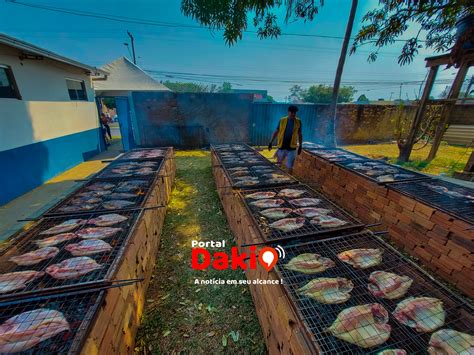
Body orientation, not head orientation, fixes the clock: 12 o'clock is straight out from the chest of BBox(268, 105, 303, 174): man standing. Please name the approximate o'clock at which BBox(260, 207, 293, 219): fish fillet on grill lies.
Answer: The fish fillet on grill is roughly at 12 o'clock from the man standing.

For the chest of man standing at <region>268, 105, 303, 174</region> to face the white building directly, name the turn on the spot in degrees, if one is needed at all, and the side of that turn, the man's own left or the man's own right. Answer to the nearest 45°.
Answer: approximately 90° to the man's own right

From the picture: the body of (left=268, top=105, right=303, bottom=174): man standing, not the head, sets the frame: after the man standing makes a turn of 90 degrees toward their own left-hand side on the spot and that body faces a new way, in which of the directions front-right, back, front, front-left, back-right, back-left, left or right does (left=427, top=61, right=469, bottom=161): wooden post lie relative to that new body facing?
front-left

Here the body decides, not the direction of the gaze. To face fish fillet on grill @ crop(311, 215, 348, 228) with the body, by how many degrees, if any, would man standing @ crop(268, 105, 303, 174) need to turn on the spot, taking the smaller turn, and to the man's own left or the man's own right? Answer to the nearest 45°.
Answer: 0° — they already face it

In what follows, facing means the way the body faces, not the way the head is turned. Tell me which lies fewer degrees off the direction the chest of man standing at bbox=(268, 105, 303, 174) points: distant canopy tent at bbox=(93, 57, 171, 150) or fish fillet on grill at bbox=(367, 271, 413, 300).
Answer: the fish fillet on grill

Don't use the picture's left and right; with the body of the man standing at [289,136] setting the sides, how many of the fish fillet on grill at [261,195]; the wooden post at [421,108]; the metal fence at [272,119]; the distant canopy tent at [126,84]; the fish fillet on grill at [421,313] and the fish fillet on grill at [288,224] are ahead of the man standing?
3

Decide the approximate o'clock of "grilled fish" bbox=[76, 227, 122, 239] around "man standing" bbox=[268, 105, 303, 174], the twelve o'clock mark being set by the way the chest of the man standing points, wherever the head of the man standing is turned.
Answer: The grilled fish is roughly at 1 o'clock from the man standing.

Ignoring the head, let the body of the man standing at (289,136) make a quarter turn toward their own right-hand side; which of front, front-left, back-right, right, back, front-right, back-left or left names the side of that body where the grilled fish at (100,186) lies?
front-left

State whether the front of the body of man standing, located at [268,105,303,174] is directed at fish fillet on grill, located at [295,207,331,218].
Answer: yes

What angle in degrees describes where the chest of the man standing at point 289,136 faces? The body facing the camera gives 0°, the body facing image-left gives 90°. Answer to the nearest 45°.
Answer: approximately 0°

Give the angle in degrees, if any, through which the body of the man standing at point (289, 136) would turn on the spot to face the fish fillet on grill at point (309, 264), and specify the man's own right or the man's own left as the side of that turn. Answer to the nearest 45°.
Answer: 0° — they already face it

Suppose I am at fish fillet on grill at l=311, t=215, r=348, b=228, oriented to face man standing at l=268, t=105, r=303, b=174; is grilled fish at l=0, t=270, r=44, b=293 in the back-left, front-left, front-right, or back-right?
back-left

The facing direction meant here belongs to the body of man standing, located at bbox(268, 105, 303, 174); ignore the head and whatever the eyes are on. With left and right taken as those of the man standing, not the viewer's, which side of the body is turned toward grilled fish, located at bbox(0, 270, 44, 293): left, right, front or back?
front

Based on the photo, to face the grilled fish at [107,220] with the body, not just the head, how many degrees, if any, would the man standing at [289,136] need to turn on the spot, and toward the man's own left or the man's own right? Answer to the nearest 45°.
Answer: approximately 45° to the man's own right

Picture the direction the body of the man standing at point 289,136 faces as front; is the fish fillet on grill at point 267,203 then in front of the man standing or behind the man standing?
in front

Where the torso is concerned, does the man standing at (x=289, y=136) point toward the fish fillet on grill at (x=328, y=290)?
yes

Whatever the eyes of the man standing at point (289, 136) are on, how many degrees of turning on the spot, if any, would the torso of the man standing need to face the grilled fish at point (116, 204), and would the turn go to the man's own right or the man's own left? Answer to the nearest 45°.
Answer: approximately 45° to the man's own right

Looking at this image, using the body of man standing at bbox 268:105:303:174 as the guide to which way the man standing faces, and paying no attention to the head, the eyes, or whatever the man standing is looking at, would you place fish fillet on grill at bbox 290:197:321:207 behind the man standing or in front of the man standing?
in front
